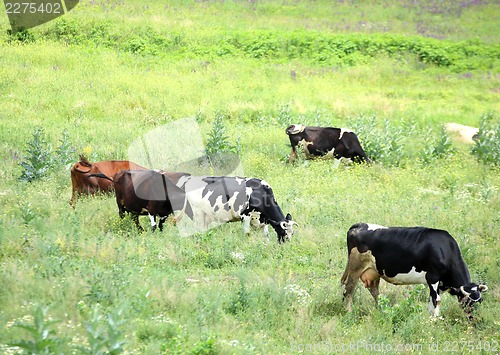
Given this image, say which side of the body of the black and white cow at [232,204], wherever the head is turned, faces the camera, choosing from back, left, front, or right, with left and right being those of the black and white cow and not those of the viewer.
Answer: right

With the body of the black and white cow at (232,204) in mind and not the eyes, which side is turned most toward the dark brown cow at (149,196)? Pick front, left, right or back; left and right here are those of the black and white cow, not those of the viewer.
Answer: back

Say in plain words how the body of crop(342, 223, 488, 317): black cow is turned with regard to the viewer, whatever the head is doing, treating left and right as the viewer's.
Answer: facing to the right of the viewer

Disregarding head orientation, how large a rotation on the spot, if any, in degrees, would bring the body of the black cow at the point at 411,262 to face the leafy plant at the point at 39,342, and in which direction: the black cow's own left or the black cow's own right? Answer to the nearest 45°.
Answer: approximately 135° to the black cow's own right
